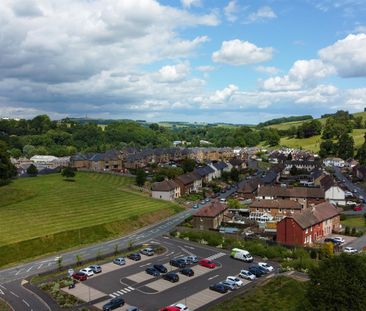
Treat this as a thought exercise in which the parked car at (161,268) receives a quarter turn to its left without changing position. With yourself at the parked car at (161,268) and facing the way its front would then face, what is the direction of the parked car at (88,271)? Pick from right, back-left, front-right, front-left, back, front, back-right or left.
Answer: back-left

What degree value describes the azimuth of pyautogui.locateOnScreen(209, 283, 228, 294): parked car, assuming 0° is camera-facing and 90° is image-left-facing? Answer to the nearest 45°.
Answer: approximately 315°

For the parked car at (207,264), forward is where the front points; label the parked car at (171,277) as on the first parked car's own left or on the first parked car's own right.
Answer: on the first parked car's own right

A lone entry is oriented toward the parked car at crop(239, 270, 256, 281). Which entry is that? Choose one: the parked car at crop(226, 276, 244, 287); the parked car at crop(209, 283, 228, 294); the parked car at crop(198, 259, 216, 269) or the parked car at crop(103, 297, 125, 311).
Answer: the parked car at crop(198, 259, 216, 269)
